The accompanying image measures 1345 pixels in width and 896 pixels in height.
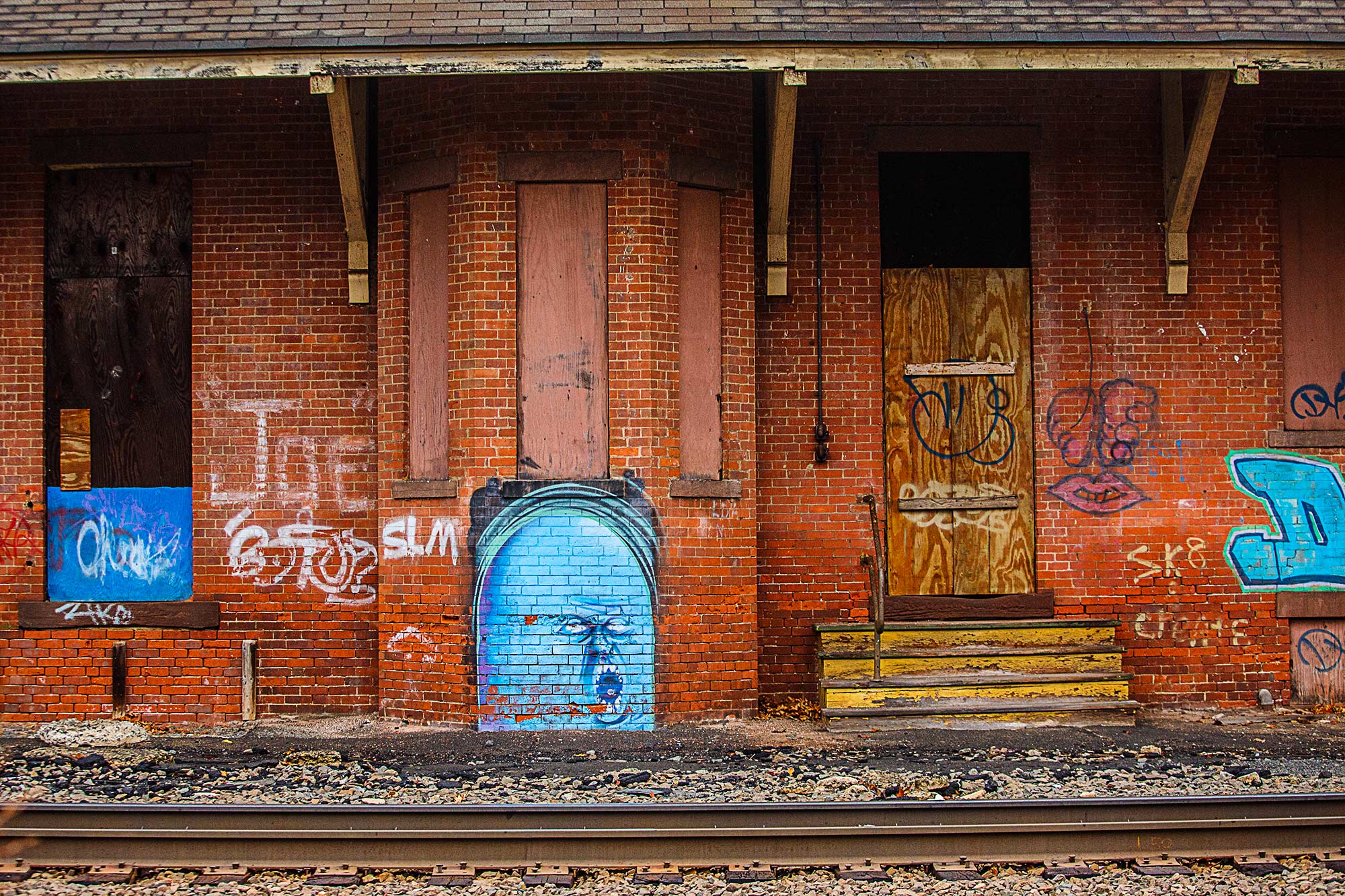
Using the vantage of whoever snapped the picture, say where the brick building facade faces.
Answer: facing the viewer
